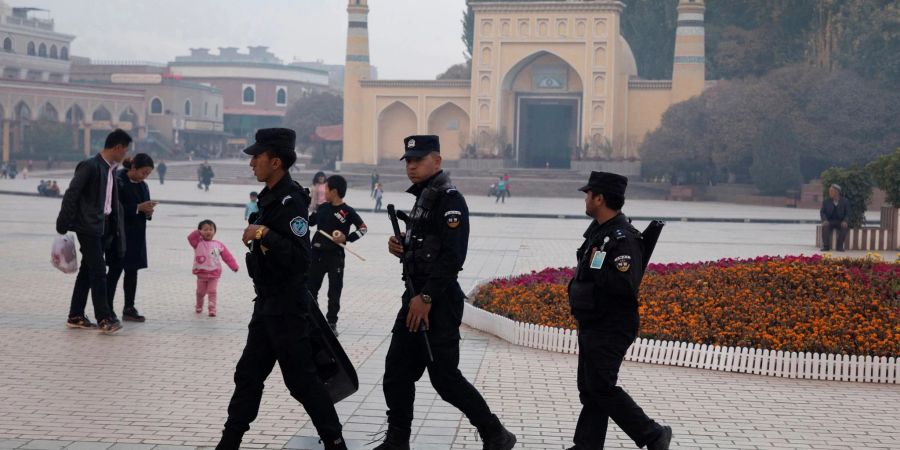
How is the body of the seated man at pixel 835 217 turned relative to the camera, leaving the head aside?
toward the camera

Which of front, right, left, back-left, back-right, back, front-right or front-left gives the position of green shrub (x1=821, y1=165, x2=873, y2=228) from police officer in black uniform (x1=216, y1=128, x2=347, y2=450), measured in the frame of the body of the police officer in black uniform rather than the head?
back-right

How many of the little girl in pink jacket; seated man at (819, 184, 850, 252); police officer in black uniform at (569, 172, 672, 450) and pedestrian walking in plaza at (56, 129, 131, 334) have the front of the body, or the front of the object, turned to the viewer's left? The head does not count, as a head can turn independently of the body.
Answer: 1

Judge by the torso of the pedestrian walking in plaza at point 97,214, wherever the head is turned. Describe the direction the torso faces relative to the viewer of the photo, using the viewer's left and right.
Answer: facing the viewer and to the right of the viewer

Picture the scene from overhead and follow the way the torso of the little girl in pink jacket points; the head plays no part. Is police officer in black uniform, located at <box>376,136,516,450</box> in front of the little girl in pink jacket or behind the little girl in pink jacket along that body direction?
in front

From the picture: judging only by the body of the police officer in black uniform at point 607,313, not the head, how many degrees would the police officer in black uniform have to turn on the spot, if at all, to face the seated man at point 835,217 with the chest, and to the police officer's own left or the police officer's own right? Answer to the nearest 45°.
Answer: approximately 90° to the police officer's own right

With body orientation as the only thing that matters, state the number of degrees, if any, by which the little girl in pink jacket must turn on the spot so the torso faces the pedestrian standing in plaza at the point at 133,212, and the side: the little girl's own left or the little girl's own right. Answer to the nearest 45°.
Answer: approximately 45° to the little girl's own right

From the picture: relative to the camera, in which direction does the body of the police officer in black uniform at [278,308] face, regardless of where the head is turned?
to the viewer's left

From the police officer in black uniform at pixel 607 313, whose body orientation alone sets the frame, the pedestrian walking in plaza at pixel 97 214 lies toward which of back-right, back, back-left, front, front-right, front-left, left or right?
front-right

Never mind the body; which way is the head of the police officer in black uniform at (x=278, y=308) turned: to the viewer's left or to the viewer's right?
to the viewer's left

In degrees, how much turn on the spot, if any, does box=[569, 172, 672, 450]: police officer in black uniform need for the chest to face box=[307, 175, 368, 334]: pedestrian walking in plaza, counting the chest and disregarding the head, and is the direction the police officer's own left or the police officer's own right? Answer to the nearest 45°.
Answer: approximately 45° to the police officer's own right
